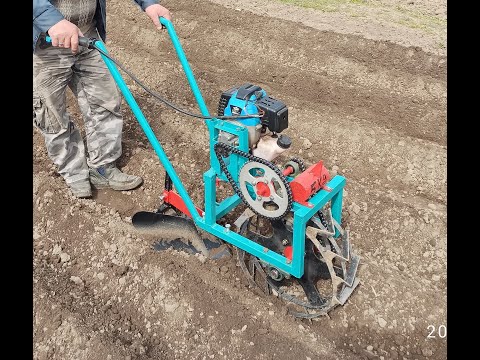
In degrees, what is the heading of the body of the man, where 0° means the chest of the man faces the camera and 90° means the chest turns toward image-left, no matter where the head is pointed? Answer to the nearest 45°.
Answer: approximately 315°

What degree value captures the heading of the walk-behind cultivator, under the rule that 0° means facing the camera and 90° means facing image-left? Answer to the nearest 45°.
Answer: approximately 315°
